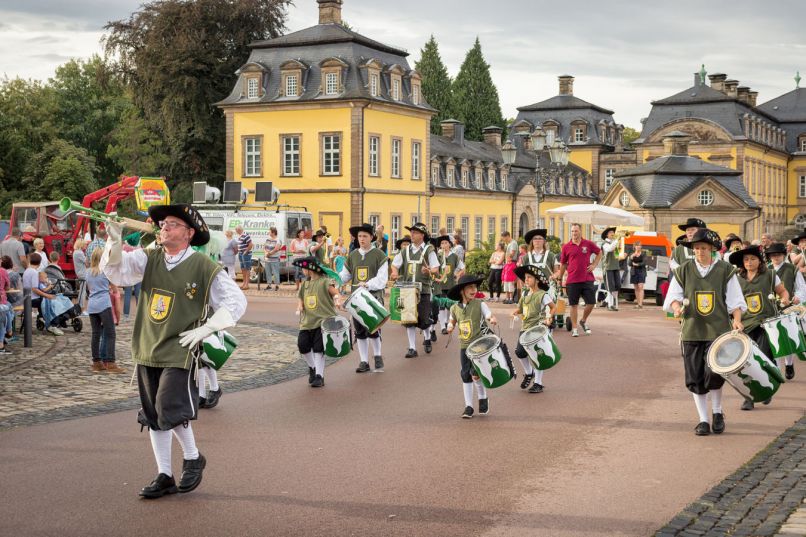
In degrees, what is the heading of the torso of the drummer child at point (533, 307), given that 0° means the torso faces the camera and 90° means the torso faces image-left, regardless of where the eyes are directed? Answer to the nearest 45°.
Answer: approximately 45°

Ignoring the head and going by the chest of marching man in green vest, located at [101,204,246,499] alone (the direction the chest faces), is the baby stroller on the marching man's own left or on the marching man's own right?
on the marching man's own right

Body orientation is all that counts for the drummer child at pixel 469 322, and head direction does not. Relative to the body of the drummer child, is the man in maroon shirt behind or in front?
behind

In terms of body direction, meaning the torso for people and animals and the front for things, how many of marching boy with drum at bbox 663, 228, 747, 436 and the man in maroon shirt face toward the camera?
2

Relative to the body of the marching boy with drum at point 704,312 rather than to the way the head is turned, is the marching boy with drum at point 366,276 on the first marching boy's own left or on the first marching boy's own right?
on the first marching boy's own right

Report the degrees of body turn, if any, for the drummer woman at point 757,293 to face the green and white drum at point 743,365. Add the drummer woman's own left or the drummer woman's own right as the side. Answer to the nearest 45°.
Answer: approximately 45° to the drummer woman's own left

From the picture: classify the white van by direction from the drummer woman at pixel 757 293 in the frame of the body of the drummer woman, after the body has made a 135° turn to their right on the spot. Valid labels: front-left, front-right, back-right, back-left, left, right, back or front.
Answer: front-left

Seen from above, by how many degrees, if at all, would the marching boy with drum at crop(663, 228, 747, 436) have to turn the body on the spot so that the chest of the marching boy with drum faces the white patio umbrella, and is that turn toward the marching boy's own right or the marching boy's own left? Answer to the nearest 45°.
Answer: approximately 180°

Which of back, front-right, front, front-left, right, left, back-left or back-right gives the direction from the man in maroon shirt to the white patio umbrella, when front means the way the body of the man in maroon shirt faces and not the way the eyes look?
back

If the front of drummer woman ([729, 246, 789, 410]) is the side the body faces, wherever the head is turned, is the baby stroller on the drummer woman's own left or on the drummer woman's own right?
on the drummer woman's own right

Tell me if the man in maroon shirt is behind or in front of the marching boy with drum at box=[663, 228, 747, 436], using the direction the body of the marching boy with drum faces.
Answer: behind

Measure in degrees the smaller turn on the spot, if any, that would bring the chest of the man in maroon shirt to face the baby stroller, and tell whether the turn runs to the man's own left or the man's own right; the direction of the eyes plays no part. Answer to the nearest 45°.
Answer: approximately 90° to the man's own right
